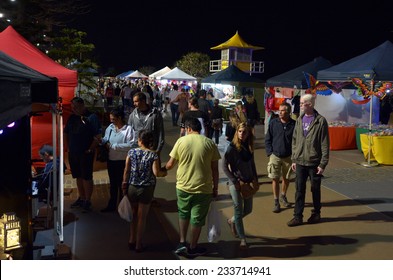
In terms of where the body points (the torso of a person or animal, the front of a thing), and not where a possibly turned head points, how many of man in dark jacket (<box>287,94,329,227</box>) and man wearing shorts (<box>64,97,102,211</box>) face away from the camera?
0

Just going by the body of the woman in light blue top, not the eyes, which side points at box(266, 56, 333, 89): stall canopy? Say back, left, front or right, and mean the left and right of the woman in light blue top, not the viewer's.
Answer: back

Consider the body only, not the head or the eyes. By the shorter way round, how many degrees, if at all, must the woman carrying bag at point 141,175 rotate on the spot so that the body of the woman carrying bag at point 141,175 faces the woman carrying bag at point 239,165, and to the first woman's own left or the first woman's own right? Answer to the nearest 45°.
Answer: approximately 90° to the first woman's own right

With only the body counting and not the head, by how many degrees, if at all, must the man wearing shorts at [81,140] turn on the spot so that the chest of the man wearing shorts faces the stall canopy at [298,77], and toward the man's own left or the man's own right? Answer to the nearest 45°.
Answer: approximately 180°

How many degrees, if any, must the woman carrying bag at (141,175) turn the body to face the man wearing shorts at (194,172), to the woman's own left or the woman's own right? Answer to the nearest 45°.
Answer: approximately 90° to the woman's own right

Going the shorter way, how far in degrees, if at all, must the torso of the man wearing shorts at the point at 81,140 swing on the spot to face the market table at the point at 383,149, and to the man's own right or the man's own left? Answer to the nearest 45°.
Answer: approximately 135° to the man's own left

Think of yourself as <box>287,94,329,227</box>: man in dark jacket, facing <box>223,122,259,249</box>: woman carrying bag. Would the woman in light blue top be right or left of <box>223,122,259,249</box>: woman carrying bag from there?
right

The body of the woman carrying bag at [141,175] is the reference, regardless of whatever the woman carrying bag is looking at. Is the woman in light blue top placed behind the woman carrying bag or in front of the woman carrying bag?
in front

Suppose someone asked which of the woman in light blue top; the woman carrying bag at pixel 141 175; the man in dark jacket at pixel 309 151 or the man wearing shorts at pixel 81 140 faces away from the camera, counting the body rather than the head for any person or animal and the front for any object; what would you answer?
the woman carrying bag

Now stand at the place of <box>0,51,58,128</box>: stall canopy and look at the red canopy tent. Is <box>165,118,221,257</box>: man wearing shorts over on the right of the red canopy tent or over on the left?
right

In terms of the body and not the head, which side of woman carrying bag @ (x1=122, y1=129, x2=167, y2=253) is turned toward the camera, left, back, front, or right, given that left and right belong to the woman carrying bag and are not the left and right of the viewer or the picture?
back

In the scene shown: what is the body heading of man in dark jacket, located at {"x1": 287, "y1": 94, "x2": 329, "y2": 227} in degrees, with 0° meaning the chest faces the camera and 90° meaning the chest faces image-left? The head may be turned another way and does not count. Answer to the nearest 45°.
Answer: approximately 45°

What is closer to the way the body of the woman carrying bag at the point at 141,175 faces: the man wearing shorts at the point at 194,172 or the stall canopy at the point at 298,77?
the stall canopy

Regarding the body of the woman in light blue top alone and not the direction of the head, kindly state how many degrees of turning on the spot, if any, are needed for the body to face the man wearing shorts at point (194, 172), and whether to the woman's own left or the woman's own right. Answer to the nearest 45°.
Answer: approximately 90° to the woman's own left

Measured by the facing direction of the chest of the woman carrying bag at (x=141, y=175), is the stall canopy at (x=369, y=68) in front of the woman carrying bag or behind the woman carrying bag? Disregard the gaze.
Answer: in front

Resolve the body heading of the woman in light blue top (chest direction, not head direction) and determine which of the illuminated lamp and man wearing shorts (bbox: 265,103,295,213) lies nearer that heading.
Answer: the illuminated lamp

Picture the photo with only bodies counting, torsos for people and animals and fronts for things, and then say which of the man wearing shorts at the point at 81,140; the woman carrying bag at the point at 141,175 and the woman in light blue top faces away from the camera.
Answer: the woman carrying bag
